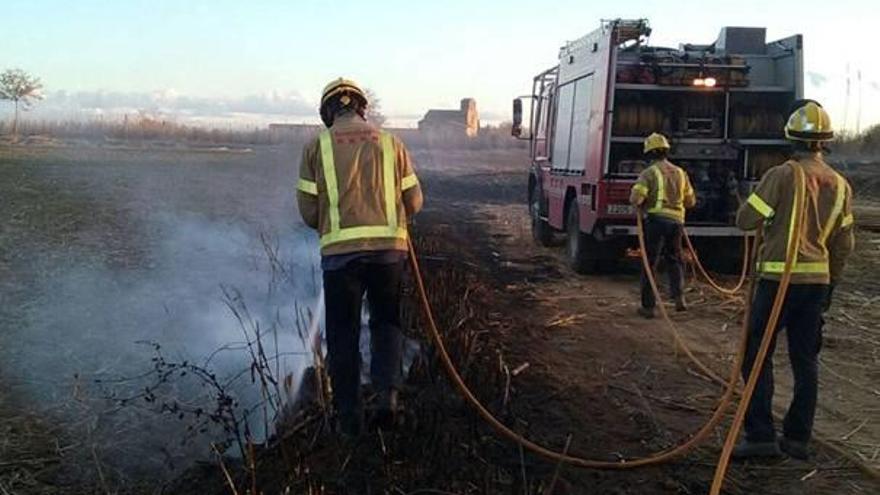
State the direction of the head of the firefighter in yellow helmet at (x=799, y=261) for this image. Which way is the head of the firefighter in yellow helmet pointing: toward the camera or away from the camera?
away from the camera

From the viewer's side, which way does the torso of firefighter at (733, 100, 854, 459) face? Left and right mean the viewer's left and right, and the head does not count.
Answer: facing away from the viewer and to the left of the viewer

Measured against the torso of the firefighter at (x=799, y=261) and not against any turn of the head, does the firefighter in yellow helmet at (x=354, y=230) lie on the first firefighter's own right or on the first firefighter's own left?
on the first firefighter's own left

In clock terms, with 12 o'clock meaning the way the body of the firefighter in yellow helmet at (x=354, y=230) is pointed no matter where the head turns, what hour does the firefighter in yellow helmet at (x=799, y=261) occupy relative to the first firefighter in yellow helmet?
The firefighter in yellow helmet at (x=799, y=261) is roughly at 3 o'clock from the firefighter in yellow helmet at (x=354, y=230).

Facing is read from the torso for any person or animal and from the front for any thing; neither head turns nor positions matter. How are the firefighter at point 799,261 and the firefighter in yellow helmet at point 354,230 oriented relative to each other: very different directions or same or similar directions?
same or similar directions

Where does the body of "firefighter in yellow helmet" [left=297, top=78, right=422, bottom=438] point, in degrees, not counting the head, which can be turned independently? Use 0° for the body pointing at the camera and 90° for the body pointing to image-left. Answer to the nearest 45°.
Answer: approximately 180°

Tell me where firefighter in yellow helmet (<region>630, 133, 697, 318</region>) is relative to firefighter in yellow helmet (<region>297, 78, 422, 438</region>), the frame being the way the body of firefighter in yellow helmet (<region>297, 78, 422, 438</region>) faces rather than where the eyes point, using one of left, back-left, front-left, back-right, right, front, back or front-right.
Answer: front-right

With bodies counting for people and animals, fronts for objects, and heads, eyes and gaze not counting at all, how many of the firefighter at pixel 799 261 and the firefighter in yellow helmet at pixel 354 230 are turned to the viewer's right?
0

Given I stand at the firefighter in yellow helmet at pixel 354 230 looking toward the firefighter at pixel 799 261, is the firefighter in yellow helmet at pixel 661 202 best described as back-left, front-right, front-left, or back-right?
front-left

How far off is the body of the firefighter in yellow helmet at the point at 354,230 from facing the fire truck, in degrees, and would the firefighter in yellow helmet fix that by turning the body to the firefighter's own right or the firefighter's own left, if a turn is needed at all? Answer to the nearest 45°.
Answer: approximately 45° to the firefighter's own right

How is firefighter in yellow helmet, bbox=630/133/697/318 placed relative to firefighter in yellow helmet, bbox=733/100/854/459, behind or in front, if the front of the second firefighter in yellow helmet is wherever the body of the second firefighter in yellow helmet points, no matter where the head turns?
in front

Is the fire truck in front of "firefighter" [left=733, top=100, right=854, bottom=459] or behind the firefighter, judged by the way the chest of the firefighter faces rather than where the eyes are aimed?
in front

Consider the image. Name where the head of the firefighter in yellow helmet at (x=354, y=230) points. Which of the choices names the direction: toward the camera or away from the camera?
away from the camera
